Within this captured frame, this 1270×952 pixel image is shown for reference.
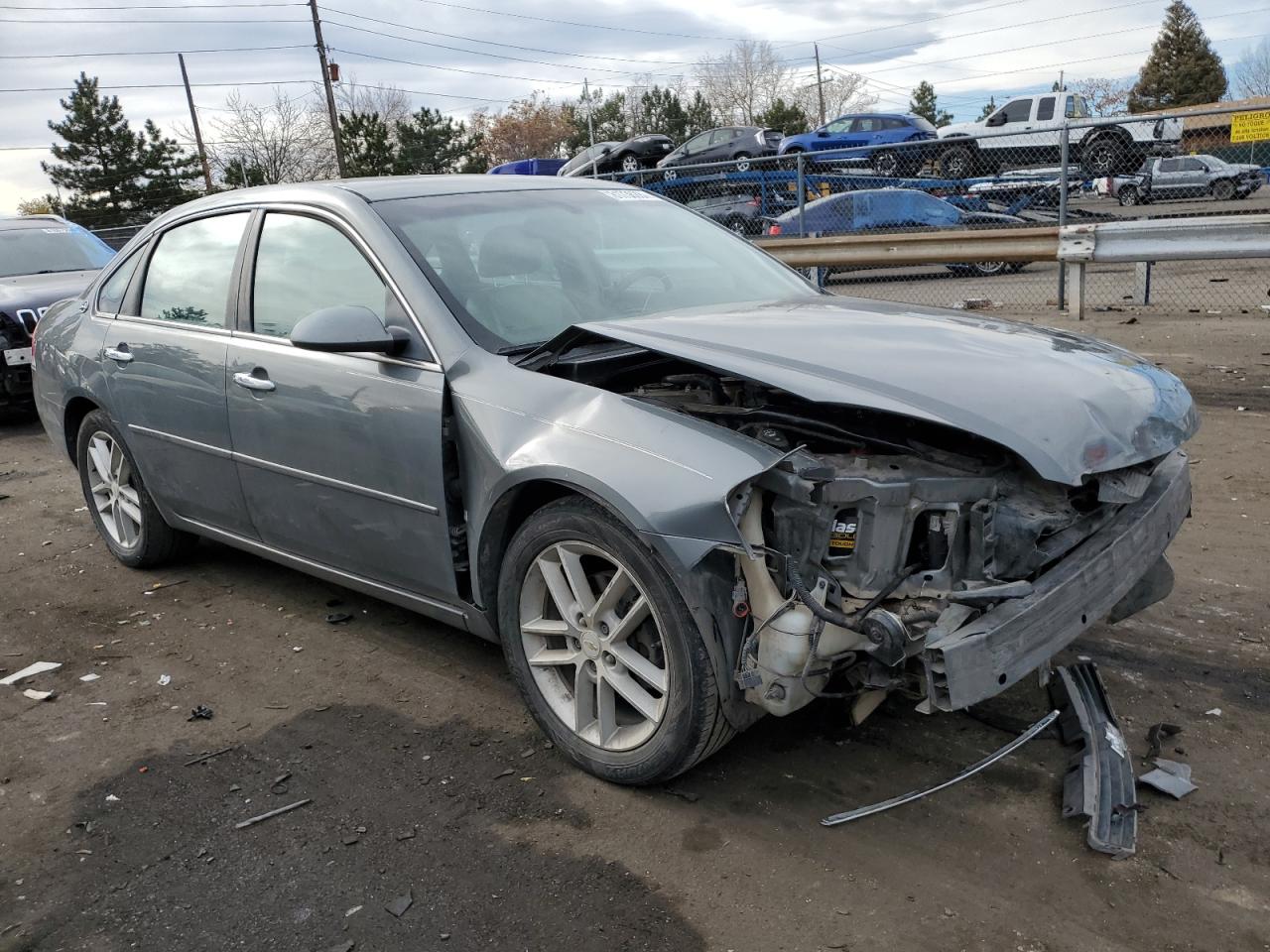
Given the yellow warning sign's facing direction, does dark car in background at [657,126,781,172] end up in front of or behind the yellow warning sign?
behind

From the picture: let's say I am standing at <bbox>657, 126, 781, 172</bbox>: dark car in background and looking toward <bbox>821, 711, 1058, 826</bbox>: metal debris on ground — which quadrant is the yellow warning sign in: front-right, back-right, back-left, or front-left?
front-left

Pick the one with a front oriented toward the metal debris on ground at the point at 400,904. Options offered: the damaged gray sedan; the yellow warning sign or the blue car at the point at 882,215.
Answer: the yellow warning sign

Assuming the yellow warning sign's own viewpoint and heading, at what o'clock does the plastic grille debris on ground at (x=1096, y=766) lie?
The plastic grille debris on ground is roughly at 12 o'clock from the yellow warning sign.

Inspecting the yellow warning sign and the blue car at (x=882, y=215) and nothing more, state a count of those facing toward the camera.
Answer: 1

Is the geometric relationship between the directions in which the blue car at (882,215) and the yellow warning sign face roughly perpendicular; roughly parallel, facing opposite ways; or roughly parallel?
roughly perpendicular

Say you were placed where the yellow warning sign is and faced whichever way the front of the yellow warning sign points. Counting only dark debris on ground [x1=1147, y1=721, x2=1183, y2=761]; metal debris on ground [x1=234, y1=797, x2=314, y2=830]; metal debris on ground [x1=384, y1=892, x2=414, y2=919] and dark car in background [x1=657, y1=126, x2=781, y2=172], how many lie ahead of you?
3

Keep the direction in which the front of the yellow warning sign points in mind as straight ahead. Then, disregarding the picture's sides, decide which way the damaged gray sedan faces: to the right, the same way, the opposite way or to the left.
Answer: to the left

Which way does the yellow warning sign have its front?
toward the camera

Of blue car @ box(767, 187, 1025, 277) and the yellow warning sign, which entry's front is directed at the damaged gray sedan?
the yellow warning sign

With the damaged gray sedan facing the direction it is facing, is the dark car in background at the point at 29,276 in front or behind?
behind

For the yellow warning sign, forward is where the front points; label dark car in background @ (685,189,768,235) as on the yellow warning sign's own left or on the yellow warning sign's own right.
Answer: on the yellow warning sign's own right
